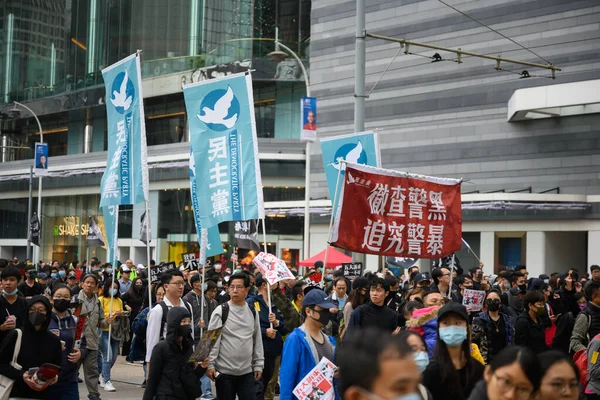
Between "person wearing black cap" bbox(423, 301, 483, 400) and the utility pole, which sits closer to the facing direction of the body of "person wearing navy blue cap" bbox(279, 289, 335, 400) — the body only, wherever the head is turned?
the person wearing black cap

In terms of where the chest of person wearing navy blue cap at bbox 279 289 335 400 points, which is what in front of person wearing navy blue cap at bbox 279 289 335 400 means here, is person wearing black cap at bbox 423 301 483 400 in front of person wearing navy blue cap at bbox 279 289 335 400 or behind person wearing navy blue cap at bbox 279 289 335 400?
in front

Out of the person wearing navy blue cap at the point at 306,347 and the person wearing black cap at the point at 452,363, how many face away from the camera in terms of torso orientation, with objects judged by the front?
0

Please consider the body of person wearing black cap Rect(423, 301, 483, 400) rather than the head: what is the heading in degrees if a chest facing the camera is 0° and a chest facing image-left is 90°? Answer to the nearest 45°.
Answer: approximately 0°

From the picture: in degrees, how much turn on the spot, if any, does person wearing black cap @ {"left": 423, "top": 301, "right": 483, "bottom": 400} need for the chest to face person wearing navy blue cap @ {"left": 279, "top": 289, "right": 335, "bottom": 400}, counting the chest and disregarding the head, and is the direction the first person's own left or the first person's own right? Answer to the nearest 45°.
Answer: approximately 135° to the first person's own right

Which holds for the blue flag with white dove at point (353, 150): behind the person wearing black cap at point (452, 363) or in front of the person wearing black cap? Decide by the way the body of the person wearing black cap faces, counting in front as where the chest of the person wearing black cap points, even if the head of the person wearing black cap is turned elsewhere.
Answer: behind

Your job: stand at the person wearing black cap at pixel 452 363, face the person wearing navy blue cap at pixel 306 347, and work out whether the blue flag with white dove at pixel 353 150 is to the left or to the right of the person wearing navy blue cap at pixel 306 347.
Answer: right

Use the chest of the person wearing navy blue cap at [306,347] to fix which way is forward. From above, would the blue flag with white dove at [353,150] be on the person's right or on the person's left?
on the person's left

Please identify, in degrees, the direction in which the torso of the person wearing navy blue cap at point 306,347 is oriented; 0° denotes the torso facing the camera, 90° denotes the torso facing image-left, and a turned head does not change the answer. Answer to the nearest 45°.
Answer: approximately 315°
